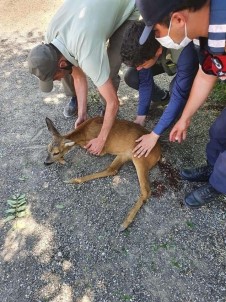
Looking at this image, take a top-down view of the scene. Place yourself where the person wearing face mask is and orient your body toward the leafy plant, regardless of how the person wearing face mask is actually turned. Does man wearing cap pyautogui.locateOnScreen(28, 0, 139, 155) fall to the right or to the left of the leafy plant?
right

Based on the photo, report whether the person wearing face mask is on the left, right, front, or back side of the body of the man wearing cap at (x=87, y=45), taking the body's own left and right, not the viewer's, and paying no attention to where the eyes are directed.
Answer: left

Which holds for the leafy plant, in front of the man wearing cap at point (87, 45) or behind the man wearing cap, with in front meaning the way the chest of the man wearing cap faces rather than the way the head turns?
in front

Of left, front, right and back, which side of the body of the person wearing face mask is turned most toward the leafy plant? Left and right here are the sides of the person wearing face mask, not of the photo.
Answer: front

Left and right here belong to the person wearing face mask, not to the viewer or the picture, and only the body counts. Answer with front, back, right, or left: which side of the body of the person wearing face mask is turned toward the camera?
left

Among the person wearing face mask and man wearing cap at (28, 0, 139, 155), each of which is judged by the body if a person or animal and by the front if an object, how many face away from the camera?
0

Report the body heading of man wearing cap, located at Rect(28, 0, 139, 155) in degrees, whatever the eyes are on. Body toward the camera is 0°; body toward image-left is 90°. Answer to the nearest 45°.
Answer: approximately 45°
